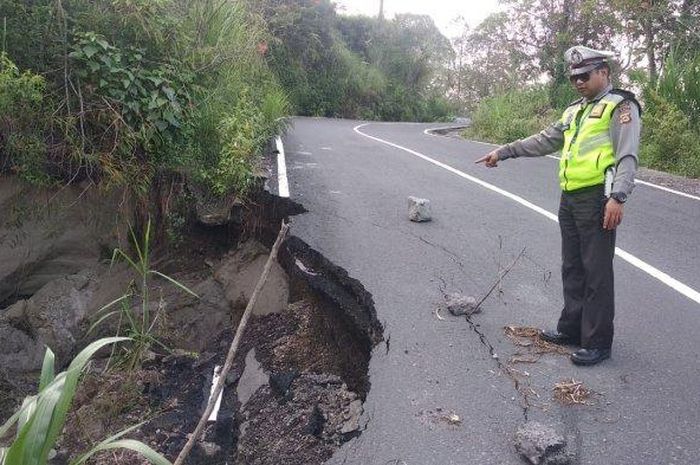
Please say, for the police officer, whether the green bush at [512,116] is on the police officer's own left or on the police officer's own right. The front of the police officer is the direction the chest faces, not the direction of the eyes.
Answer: on the police officer's own right

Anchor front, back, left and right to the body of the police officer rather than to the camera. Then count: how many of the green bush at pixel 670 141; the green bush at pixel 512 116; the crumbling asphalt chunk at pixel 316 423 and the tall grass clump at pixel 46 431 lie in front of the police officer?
2

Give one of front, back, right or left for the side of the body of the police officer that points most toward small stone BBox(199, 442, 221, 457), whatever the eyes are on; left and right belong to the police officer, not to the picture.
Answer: front

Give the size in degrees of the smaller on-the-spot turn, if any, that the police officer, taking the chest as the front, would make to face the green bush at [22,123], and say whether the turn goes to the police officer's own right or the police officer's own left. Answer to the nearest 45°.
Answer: approximately 45° to the police officer's own right

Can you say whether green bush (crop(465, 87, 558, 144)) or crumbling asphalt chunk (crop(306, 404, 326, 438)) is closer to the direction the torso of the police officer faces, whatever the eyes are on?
the crumbling asphalt chunk

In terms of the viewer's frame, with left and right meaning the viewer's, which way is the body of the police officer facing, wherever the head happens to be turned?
facing the viewer and to the left of the viewer

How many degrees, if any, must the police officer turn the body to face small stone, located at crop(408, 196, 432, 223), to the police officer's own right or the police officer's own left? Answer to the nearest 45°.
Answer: approximately 90° to the police officer's own right

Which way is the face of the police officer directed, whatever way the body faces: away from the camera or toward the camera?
toward the camera

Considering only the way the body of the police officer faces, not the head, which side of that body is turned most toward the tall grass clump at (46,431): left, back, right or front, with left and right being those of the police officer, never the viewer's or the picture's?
front

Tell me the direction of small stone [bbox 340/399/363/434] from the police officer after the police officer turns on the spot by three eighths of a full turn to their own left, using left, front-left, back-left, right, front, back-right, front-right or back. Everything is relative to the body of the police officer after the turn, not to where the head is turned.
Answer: back-right

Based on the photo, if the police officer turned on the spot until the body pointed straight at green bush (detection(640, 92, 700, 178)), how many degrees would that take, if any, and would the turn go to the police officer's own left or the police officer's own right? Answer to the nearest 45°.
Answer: approximately 135° to the police officer's own right

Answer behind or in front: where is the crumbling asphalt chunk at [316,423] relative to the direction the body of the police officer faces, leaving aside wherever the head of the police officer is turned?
in front
